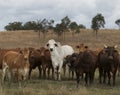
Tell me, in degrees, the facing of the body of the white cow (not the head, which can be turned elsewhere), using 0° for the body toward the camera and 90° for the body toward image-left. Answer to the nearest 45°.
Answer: approximately 45°
